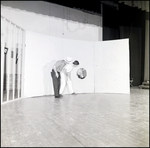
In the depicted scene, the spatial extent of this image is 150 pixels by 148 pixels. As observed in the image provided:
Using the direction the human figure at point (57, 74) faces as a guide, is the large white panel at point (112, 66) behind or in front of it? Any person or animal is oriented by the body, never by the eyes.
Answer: in front

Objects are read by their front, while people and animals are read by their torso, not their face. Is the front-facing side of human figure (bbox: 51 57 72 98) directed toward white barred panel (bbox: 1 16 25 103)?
no

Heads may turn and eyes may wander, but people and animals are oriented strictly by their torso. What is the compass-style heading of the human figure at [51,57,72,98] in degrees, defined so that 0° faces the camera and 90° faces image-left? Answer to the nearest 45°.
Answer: approximately 270°
